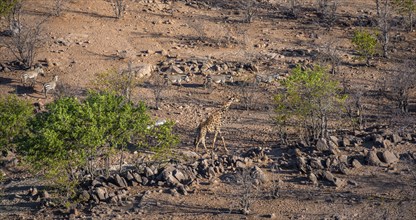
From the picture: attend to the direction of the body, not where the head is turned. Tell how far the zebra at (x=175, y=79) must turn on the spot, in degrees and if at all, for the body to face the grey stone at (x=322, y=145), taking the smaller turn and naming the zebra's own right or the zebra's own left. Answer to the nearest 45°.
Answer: approximately 45° to the zebra's own right

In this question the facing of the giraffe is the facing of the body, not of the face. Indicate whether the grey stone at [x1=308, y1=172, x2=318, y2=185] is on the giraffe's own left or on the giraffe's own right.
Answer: on the giraffe's own right

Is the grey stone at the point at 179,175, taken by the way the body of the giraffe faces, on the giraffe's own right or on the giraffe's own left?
on the giraffe's own right

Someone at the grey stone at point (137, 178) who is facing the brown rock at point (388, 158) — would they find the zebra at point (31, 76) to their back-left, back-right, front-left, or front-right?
back-left

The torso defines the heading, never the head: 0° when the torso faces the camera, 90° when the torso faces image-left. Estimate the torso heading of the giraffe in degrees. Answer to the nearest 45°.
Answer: approximately 270°
